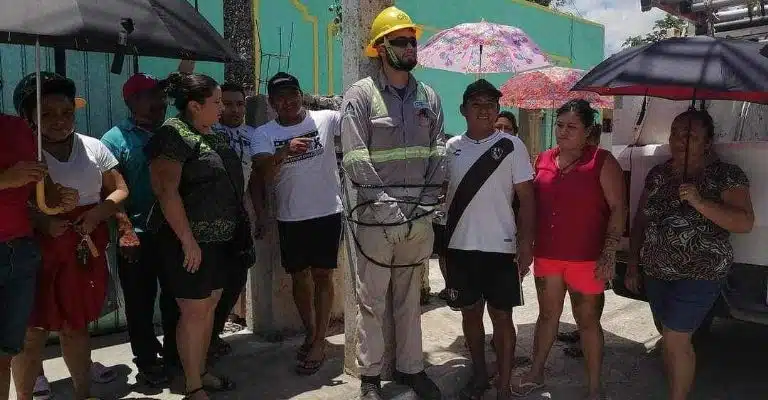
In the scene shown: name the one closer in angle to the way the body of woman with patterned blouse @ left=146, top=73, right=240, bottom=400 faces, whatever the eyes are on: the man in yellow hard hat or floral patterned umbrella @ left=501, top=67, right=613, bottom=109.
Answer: the man in yellow hard hat

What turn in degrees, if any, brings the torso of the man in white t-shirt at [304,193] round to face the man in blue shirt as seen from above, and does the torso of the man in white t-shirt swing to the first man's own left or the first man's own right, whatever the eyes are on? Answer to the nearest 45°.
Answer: approximately 90° to the first man's own right

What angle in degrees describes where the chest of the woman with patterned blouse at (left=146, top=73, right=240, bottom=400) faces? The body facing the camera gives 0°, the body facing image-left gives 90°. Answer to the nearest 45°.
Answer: approximately 315°

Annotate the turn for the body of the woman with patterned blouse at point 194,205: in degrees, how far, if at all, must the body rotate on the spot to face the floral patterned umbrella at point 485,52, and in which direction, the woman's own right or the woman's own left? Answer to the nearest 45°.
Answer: approximately 90° to the woman's own left

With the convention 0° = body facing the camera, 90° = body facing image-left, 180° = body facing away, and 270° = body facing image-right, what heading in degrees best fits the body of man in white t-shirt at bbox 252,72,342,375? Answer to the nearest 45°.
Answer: approximately 0°

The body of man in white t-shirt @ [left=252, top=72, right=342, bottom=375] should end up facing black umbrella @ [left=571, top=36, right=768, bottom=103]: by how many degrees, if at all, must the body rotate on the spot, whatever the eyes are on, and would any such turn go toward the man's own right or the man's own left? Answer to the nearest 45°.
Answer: approximately 45° to the man's own left

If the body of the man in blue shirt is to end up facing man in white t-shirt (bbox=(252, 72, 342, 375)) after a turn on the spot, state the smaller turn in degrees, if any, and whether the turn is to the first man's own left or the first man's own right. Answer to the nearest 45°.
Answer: approximately 45° to the first man's own left
